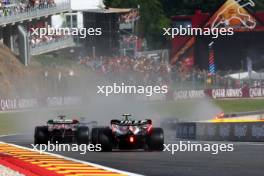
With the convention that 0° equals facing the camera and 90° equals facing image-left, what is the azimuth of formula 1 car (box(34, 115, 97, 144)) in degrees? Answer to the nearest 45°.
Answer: approximately 180°

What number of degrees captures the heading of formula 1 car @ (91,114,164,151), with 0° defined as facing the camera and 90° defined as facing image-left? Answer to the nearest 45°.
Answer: approximately 180°

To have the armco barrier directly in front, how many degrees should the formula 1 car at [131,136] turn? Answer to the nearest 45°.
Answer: approximately 45° to its right

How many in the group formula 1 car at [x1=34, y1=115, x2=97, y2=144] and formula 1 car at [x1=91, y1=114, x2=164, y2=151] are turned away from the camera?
2

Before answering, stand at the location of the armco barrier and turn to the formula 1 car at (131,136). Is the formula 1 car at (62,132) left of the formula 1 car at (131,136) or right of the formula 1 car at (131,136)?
right

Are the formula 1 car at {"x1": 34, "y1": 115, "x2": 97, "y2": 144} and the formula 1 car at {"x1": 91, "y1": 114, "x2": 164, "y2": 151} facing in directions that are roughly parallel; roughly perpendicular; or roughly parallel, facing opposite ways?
roughly parallel

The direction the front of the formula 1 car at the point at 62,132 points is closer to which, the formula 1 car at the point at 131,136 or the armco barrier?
the armco barrier

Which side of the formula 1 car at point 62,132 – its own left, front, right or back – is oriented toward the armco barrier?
right
